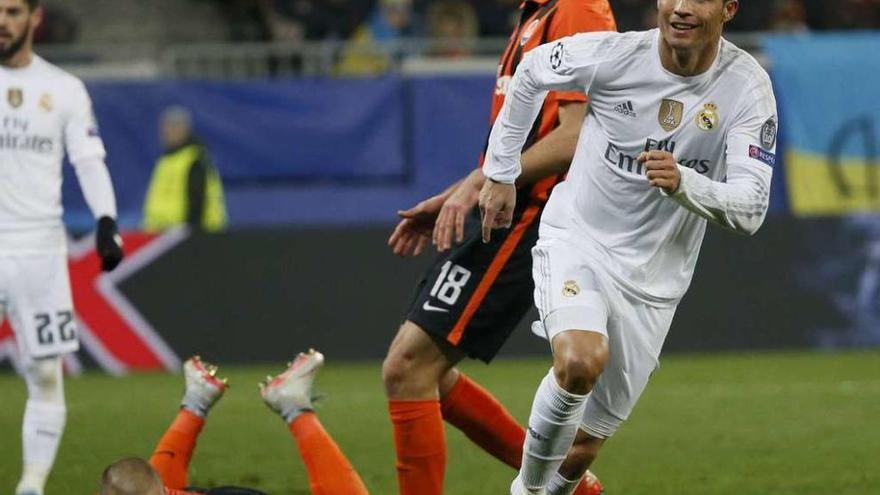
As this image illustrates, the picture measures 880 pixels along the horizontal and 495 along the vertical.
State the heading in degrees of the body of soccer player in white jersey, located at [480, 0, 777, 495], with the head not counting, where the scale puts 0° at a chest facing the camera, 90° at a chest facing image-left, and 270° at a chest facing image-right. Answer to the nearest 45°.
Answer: approximately 0°

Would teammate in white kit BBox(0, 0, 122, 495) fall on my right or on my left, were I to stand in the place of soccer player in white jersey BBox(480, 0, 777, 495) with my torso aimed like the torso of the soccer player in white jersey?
on my right

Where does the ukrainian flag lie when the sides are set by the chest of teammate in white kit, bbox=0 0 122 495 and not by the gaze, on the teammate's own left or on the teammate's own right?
on the teammate's own left

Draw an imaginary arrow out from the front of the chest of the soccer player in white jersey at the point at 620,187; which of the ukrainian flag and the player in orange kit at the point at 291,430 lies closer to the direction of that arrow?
the player in orange kit

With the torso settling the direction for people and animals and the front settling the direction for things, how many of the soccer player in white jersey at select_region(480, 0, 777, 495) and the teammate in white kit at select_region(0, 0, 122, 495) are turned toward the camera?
2

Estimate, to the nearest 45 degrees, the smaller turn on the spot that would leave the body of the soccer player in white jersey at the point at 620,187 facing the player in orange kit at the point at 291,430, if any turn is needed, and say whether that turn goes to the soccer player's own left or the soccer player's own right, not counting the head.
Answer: approximately 90° to the soccer player's own right

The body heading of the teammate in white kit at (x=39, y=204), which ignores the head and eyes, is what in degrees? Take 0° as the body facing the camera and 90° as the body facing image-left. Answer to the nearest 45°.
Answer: approximately 0°

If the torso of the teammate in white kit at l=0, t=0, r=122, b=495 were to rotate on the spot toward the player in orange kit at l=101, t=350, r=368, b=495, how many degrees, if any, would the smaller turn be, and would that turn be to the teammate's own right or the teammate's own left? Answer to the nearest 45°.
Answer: approximately 45° to the teammate's own left

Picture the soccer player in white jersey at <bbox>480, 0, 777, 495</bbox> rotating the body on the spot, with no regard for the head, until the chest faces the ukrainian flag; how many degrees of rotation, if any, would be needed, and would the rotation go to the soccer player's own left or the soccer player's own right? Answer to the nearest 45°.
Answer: approximately 180°
